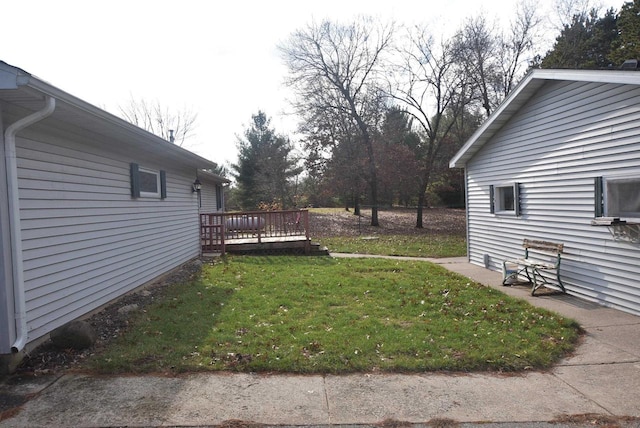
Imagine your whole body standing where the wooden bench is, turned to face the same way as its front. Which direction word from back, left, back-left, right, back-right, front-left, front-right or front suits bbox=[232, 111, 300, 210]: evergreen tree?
right

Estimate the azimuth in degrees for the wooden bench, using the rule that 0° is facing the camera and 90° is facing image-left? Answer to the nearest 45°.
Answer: approximately 45°

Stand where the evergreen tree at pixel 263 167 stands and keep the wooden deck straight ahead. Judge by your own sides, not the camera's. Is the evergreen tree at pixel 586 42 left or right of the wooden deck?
left

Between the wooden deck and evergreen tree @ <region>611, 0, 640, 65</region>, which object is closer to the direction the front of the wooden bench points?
the wooden deck

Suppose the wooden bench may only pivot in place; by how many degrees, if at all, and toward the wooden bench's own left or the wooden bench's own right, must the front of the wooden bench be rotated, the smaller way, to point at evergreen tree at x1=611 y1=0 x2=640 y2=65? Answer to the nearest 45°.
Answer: approximately 135° to the wooden bench's own right

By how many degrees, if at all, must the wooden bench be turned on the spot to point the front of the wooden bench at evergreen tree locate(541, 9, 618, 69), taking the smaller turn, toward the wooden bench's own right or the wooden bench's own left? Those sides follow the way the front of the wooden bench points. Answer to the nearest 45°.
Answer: approximately 135° to the wooden bench's own right

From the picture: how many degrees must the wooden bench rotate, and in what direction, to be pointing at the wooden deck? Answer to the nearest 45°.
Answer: approximately 45° to its right

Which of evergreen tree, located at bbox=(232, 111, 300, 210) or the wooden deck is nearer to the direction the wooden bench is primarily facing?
the wooden deck
